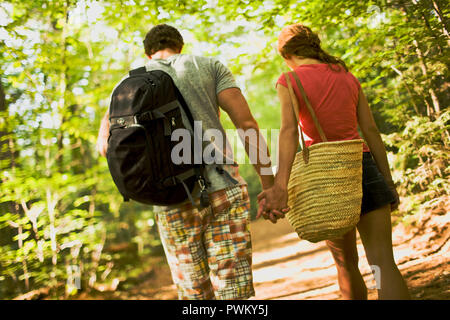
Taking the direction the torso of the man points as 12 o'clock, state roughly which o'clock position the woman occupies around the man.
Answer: The woman is roughly at 3 o'clock from the man.

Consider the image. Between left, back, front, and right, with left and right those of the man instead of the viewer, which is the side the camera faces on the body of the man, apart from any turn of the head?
back

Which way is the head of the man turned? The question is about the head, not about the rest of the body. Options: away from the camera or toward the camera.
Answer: away from the camera
